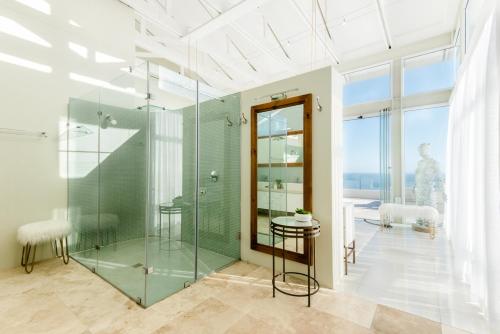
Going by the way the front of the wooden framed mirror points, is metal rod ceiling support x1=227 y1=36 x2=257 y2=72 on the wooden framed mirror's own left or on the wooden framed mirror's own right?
on the wooden framed mirror's own right

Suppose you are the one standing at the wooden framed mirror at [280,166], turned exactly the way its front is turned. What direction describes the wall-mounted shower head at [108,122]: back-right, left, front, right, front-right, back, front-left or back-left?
front-right

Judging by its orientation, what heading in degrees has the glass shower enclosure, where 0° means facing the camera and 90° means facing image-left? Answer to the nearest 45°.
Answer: approximately 315°

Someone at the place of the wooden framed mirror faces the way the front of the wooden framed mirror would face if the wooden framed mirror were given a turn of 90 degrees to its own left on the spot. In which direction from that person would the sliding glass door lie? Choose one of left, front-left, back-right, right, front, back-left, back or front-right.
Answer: left

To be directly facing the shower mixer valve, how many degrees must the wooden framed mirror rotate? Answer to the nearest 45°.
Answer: approximately 45° to its right

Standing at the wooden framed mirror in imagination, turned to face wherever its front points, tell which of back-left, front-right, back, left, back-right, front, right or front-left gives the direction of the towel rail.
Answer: front-right
